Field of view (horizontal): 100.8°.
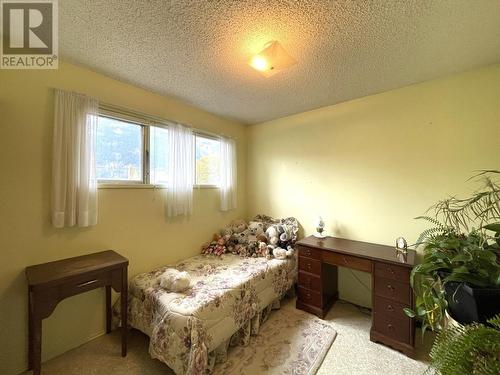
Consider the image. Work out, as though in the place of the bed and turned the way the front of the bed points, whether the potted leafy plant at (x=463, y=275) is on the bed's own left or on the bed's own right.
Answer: on the bed's own left

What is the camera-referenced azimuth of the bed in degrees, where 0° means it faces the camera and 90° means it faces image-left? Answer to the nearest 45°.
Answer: approximately 45°

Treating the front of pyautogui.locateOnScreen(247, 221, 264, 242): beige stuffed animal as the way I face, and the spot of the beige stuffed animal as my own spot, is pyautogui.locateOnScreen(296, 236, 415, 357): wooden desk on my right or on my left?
on my left

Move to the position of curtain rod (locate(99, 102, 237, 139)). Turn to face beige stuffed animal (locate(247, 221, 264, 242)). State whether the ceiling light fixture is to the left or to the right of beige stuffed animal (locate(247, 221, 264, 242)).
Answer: right

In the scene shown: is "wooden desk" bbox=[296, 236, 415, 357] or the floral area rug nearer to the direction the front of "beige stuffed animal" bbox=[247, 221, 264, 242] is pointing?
the floral area rug

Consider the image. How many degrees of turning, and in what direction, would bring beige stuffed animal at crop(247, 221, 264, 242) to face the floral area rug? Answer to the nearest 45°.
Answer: approximately 45° to its left

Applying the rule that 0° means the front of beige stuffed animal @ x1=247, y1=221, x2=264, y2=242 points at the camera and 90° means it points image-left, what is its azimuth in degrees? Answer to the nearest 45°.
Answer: approximately 45°
